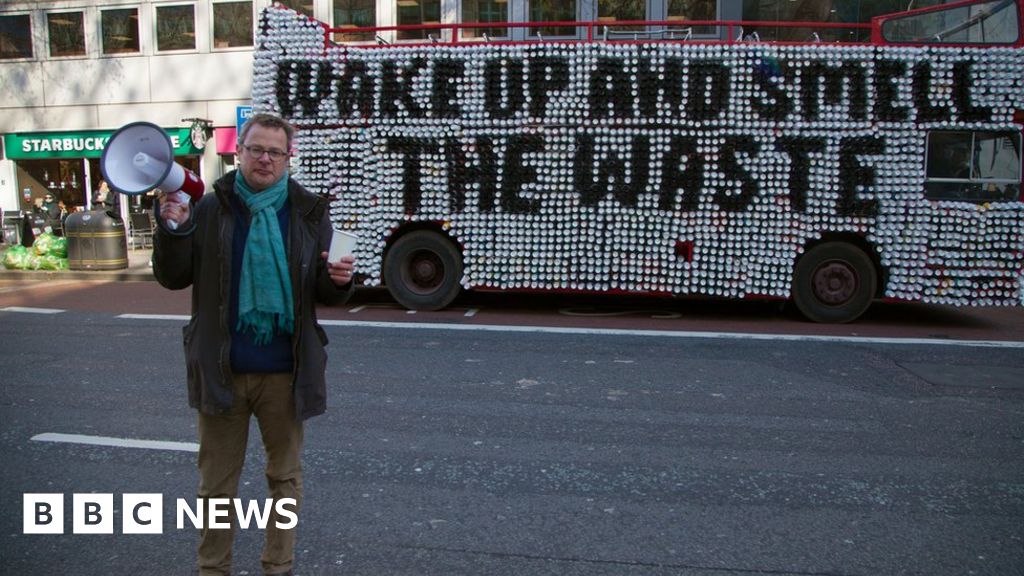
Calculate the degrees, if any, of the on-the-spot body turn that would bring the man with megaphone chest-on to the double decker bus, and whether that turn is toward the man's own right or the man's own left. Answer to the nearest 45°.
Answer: approximately 135° to the man's own left

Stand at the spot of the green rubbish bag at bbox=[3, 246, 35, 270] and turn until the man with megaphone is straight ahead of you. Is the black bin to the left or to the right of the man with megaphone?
left

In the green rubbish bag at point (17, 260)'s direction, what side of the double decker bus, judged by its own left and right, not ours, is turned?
back

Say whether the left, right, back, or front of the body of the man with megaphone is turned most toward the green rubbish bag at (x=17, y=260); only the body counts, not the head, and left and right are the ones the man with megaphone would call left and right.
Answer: back

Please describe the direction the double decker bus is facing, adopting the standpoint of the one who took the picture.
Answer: facing to the right of the viewer

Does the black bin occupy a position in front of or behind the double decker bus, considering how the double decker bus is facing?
behind

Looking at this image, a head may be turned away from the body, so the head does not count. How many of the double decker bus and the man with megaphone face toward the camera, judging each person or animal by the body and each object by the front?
1

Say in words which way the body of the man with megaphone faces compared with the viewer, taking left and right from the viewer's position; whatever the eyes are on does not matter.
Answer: facing the viewer

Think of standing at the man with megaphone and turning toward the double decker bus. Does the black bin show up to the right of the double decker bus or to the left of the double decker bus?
left
